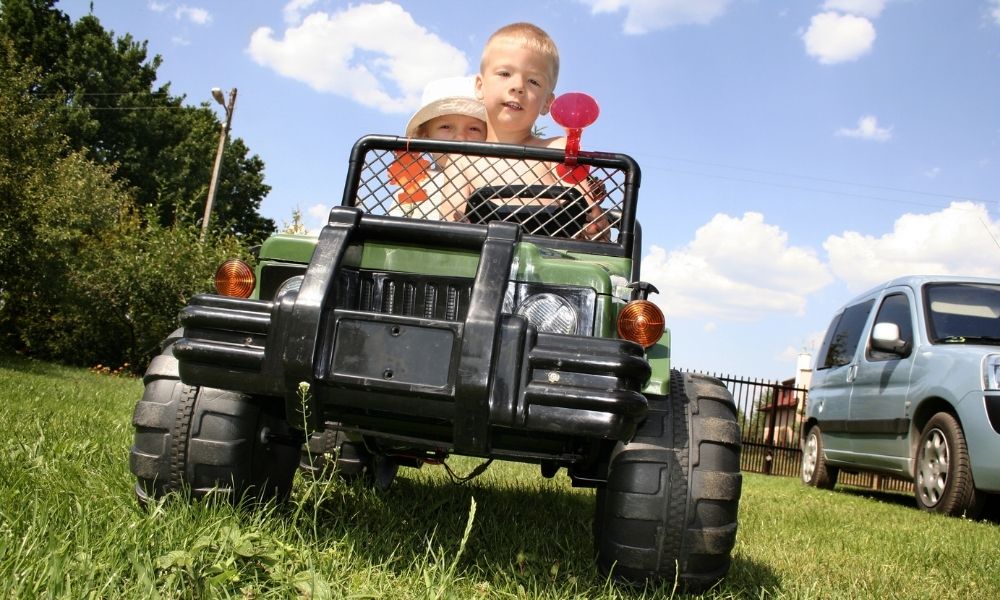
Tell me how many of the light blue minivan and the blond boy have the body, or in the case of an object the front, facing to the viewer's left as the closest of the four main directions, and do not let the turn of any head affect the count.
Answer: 0

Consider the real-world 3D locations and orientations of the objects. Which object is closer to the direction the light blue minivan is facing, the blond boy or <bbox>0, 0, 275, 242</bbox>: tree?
the blond boy

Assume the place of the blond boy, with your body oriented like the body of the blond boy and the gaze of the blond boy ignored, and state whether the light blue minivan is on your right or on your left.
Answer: on your left

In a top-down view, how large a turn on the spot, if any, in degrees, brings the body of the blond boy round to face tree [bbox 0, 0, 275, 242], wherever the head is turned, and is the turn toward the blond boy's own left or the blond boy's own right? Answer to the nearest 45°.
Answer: approximately 135° to the blond boy's own right

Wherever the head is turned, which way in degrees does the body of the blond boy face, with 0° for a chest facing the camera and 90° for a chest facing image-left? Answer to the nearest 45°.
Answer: approximately 0°

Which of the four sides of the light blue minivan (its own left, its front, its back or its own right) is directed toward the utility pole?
back

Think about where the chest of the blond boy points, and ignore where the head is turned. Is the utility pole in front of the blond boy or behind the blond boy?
behind

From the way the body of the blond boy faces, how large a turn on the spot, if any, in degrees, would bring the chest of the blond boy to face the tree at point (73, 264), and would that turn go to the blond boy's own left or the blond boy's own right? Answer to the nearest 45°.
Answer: approximately 135° to the blond boy's own right

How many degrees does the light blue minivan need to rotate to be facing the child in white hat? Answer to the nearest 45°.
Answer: approximately 90° to its right

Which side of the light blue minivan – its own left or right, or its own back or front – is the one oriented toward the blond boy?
right
